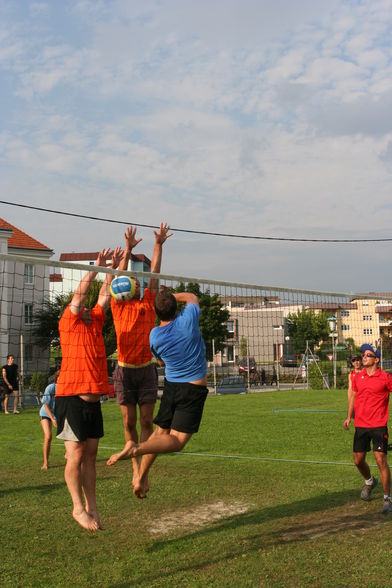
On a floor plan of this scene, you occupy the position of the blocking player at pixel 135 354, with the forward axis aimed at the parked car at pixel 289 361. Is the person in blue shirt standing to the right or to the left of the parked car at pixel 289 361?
left

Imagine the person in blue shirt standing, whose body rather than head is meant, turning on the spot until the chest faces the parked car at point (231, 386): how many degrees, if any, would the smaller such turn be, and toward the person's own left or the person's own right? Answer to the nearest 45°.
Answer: approximately 45° to the person's own left

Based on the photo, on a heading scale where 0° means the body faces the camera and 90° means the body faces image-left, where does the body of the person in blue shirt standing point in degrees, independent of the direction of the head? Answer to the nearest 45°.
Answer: approximately 270°

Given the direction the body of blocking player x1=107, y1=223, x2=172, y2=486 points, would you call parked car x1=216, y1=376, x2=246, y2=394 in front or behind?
behind

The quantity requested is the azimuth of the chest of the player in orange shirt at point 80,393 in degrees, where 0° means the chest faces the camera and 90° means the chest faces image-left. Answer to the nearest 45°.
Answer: approximately 315°

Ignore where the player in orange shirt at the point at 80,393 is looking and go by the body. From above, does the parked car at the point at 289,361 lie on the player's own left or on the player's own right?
on the player's own left

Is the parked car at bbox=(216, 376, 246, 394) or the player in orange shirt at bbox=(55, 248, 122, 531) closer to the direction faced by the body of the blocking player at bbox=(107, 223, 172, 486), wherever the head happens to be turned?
the player in orange shirt
